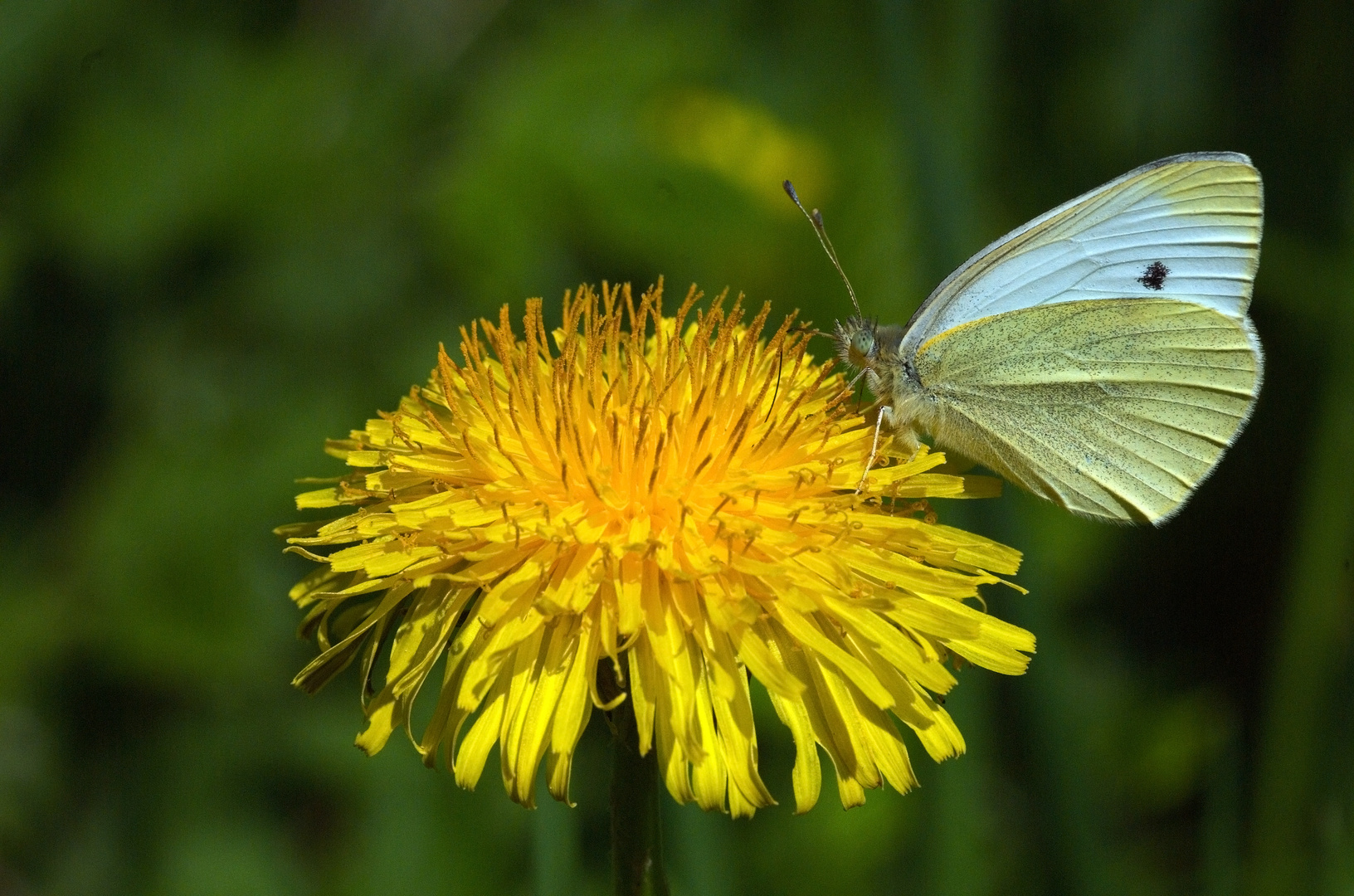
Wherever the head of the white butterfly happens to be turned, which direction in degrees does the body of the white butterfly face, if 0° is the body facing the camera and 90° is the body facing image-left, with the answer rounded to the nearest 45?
approximately 90°
